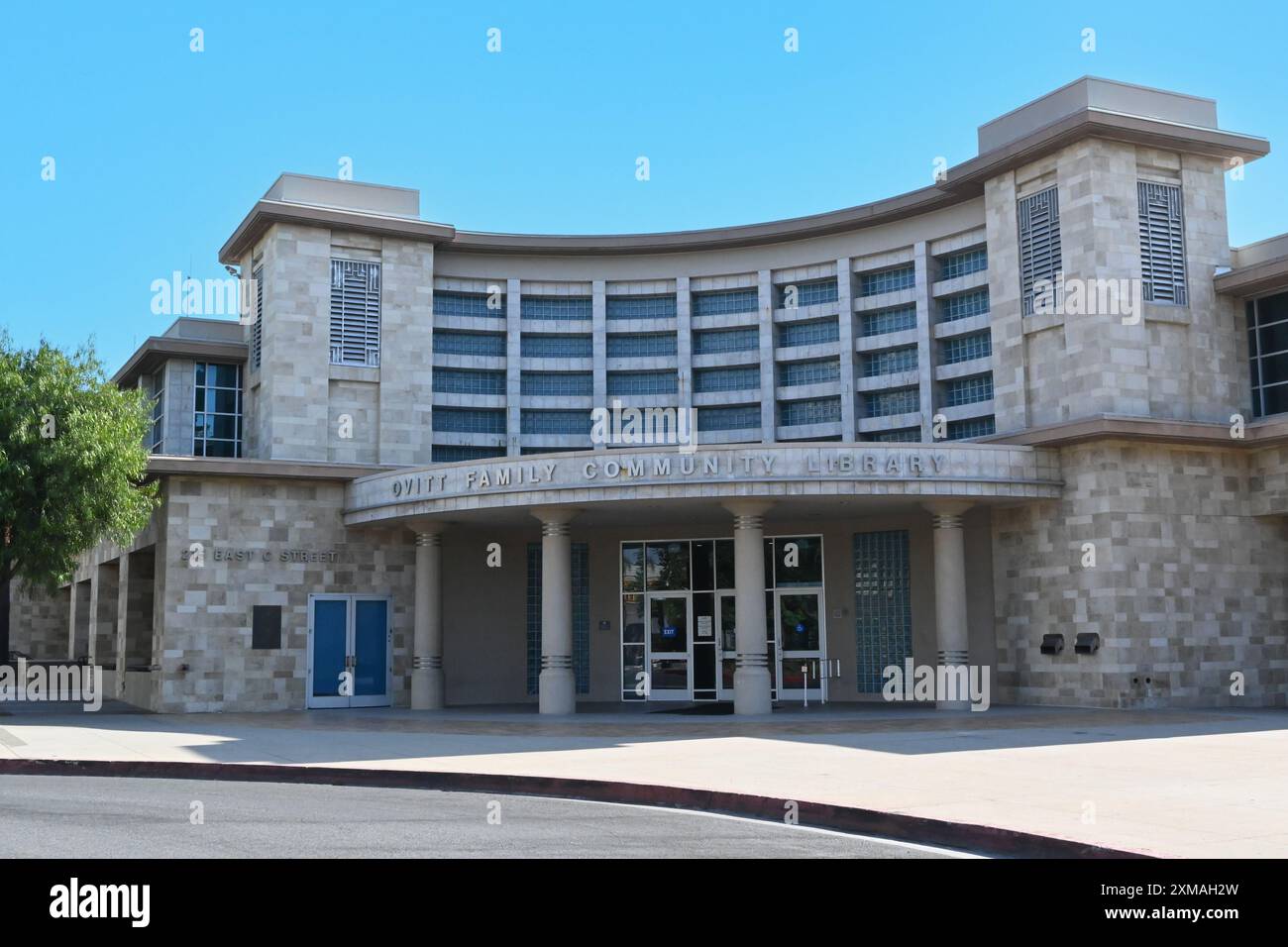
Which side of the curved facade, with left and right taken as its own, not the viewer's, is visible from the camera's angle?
front

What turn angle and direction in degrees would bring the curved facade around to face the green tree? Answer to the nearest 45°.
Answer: approximately 90° to its right
